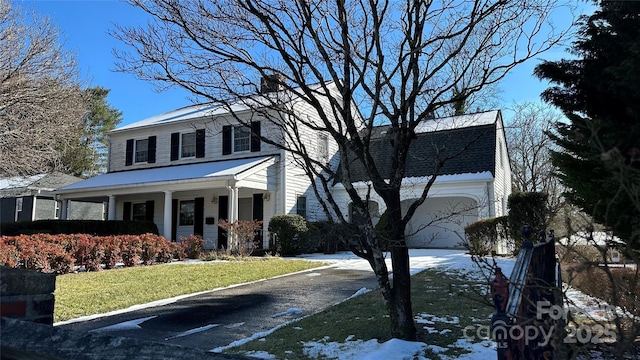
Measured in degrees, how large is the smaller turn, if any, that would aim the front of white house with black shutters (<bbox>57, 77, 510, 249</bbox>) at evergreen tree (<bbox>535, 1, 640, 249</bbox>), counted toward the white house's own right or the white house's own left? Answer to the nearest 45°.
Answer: approximately 45° to the white house's own left

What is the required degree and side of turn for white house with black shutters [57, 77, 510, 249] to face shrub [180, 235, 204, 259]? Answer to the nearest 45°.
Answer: approximately 45° to its left

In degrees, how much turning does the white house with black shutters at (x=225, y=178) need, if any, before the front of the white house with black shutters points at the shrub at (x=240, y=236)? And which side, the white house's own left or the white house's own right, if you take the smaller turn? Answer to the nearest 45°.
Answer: approximately 45° to the white house's own left

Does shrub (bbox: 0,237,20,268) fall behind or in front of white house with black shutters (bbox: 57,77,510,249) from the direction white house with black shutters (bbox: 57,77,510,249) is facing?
in front

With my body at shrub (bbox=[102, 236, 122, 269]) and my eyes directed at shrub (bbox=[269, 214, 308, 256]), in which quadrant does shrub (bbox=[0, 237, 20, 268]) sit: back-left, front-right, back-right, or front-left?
back-left

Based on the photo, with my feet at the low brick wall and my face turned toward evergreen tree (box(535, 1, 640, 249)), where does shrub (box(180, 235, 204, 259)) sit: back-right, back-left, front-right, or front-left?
front-left

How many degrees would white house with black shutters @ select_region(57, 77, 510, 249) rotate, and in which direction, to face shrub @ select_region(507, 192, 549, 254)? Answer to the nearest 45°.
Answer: approximately 90° to its left

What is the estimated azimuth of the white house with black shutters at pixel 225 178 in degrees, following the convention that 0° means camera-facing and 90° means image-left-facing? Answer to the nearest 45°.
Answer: approximately 45°

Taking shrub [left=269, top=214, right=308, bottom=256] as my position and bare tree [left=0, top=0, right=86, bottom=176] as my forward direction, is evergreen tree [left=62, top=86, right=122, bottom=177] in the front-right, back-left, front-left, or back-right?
front-right

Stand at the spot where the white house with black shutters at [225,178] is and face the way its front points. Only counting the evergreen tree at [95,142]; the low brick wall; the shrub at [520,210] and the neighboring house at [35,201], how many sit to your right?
2

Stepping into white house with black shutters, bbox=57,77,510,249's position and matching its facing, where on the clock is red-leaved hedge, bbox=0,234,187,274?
The red-leaved hedge is roughly at 11 o'clock from the white house with black shutters.

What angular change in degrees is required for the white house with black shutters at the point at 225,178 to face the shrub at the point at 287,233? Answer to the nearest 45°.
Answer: approximately 90° to its left

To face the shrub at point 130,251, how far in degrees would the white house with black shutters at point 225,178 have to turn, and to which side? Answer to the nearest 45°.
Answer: approximately 45° to its left
